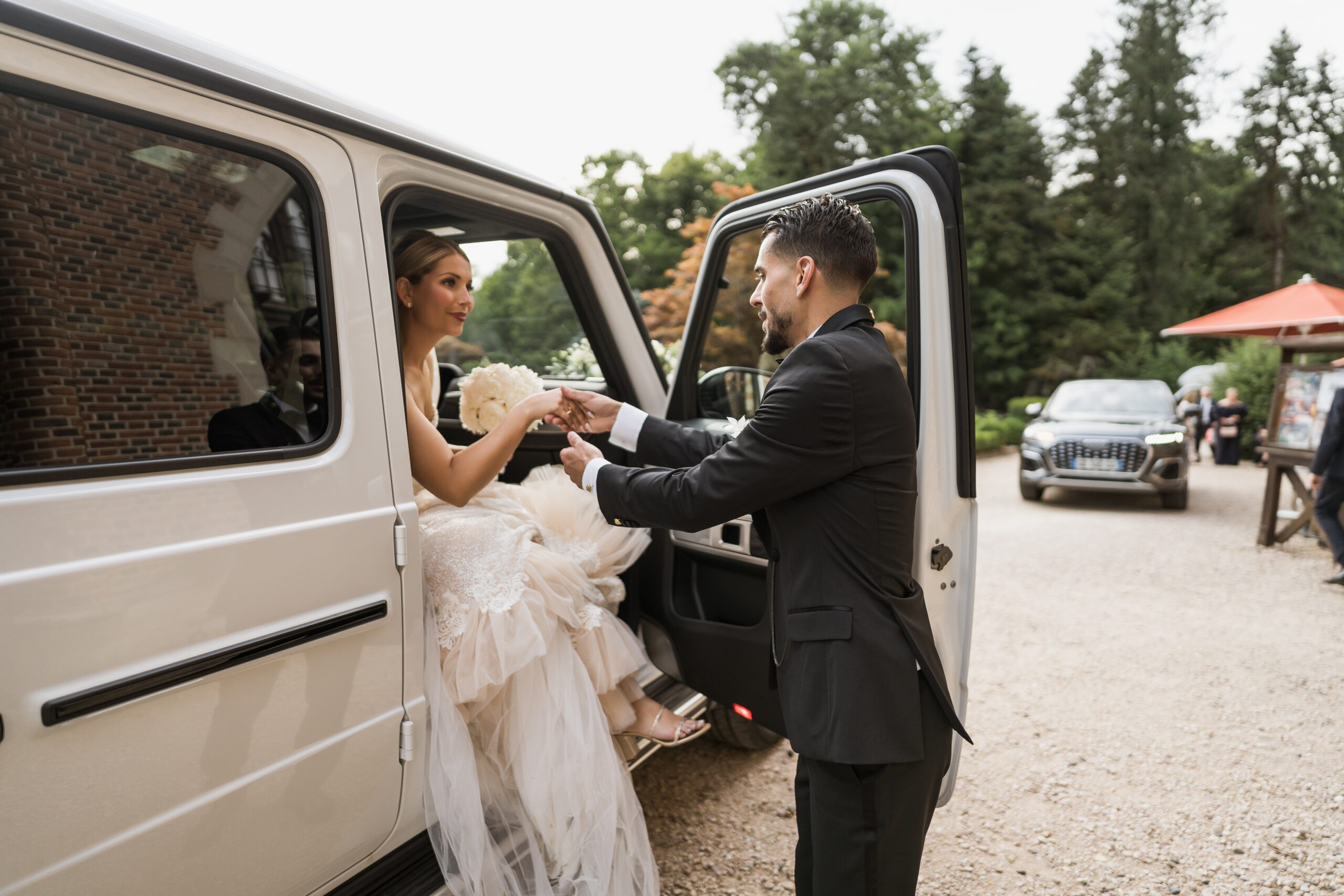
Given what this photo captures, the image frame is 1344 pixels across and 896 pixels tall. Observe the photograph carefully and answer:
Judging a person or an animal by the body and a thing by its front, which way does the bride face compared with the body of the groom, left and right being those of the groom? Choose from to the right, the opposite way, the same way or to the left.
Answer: the opposite way

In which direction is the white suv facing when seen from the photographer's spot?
facing away from the viewer and to the right of the viewer

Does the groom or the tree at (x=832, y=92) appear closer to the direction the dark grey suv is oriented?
the groom

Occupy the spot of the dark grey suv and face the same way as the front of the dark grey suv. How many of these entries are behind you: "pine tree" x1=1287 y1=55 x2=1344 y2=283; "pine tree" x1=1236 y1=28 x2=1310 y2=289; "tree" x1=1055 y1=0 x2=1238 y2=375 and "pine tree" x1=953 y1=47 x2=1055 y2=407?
4

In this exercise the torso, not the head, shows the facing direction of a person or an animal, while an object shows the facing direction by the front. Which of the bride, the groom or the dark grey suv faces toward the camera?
the dark grey suv

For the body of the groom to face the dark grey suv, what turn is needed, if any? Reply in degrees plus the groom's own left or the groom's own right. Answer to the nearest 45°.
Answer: approximately 135° to the groom's own right

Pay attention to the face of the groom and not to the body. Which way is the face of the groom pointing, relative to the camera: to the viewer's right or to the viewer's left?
to the viewer's left

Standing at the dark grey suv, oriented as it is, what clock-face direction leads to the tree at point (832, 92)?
The tree is roughly at 5 o'clock from the dark grey suv.

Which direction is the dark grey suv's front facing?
toward the camera

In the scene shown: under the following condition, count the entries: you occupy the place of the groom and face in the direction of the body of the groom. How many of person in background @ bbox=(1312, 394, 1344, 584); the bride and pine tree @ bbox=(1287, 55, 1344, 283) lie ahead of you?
1

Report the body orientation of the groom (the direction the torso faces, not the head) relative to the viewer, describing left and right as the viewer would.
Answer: facing to the left of the viewer

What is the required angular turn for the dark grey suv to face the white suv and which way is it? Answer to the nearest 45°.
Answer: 0° — it already faces it
